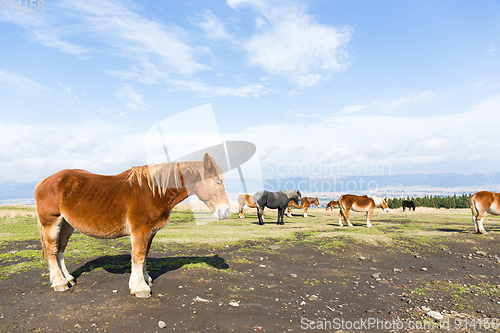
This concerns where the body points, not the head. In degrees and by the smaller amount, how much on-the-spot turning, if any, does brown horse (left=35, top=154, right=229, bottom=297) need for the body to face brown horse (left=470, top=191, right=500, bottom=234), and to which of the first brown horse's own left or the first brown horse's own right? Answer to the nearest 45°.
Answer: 0° — it already faces it

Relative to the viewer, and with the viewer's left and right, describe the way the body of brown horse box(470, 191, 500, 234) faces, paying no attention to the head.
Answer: facing to the right of the viewer

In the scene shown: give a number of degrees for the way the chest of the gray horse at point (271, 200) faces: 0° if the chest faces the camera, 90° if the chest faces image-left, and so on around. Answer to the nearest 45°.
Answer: approximately 270°

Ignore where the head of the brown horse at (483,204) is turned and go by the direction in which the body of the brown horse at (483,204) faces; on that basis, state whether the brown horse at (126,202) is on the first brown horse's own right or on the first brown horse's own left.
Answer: on the first brown horse's own right

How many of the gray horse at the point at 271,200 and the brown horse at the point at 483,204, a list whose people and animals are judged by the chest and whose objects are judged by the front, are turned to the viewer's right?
2

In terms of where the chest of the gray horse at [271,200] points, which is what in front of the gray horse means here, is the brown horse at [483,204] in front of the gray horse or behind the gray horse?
in front

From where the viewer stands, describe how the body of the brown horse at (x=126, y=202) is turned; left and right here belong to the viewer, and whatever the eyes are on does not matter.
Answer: facing to the right of the viewer

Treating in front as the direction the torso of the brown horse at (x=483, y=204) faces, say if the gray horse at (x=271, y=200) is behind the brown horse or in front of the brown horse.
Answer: behind
